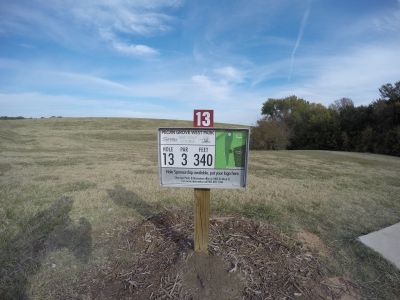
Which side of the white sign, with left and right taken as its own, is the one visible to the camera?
front

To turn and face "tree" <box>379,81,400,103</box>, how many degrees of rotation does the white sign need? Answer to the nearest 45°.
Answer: approximately 135° to its left
